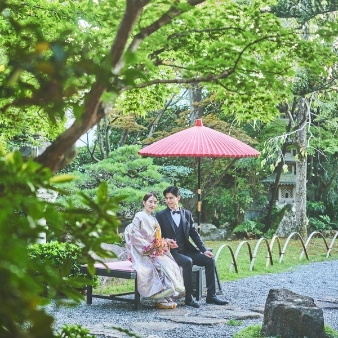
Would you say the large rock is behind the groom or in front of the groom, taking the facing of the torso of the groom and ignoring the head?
in front

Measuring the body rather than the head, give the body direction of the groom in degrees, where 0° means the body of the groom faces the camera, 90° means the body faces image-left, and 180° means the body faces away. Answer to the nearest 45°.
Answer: approximately 315°

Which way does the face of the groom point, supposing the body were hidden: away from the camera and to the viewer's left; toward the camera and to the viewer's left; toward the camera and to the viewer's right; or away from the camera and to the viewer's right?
toward the camera and to the viewer's left

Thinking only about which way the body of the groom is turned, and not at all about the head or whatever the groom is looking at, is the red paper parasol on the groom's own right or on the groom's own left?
on the groom's own left
